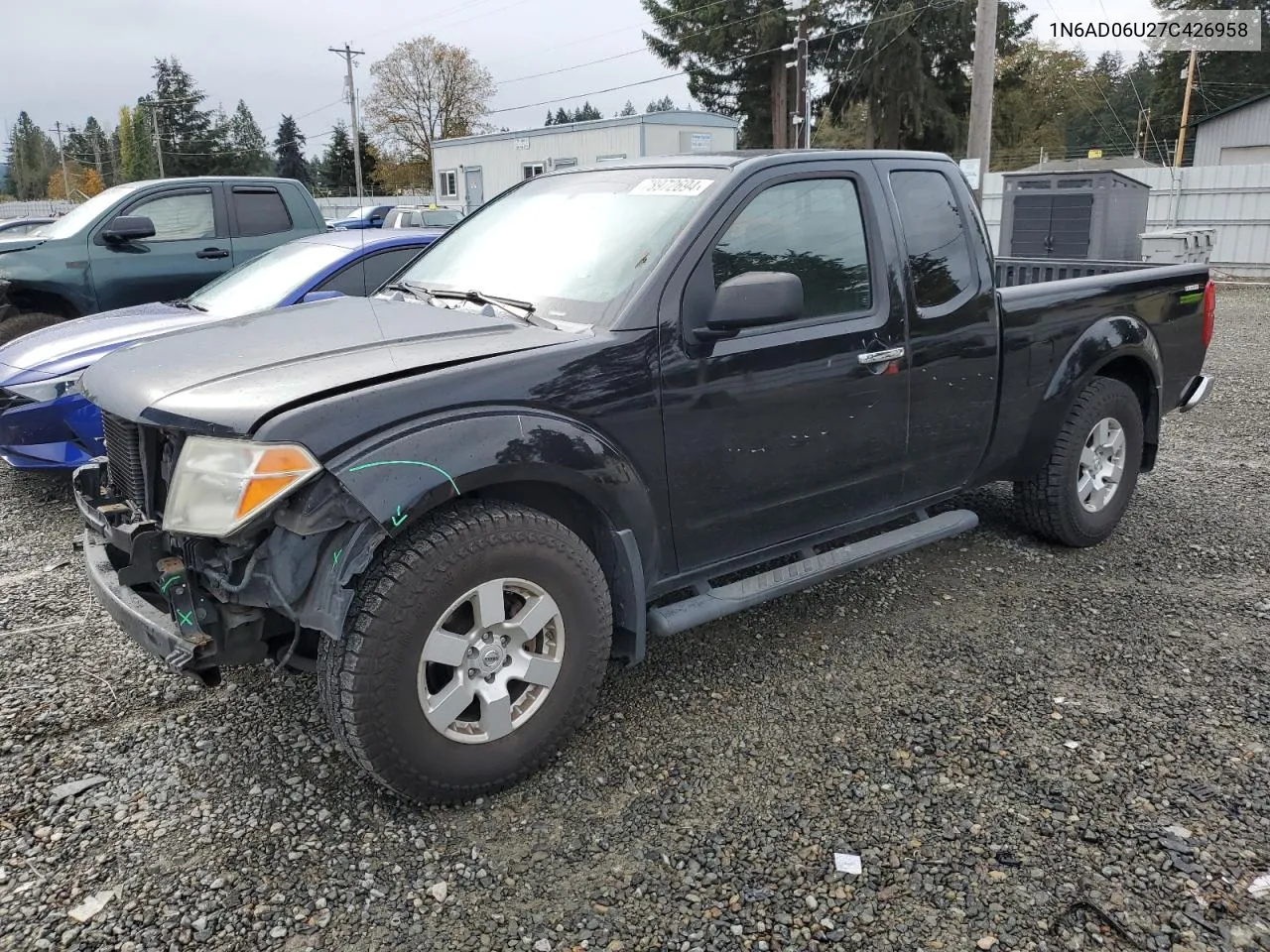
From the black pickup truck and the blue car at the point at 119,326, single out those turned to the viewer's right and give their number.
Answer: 0

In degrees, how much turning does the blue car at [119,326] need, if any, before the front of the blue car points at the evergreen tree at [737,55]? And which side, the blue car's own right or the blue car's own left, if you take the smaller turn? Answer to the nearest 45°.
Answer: approximately 180°

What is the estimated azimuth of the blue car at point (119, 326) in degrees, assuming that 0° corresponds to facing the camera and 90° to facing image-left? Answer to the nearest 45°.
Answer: approximately 45°

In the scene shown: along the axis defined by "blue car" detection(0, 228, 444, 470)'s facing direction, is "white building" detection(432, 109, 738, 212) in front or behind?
behind

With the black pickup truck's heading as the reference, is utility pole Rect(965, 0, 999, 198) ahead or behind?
behind

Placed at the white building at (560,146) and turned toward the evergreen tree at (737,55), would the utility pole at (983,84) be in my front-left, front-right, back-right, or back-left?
back-right

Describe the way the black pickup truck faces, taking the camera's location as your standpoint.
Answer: facing the viewer and to the left of the viewer

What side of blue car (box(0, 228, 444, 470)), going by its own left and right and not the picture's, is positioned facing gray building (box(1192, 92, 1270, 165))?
back

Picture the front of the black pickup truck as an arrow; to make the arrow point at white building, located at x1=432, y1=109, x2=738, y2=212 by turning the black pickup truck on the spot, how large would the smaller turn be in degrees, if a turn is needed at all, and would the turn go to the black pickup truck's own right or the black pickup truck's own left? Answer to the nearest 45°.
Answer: approximately 135° to the black pickup truck's own right
